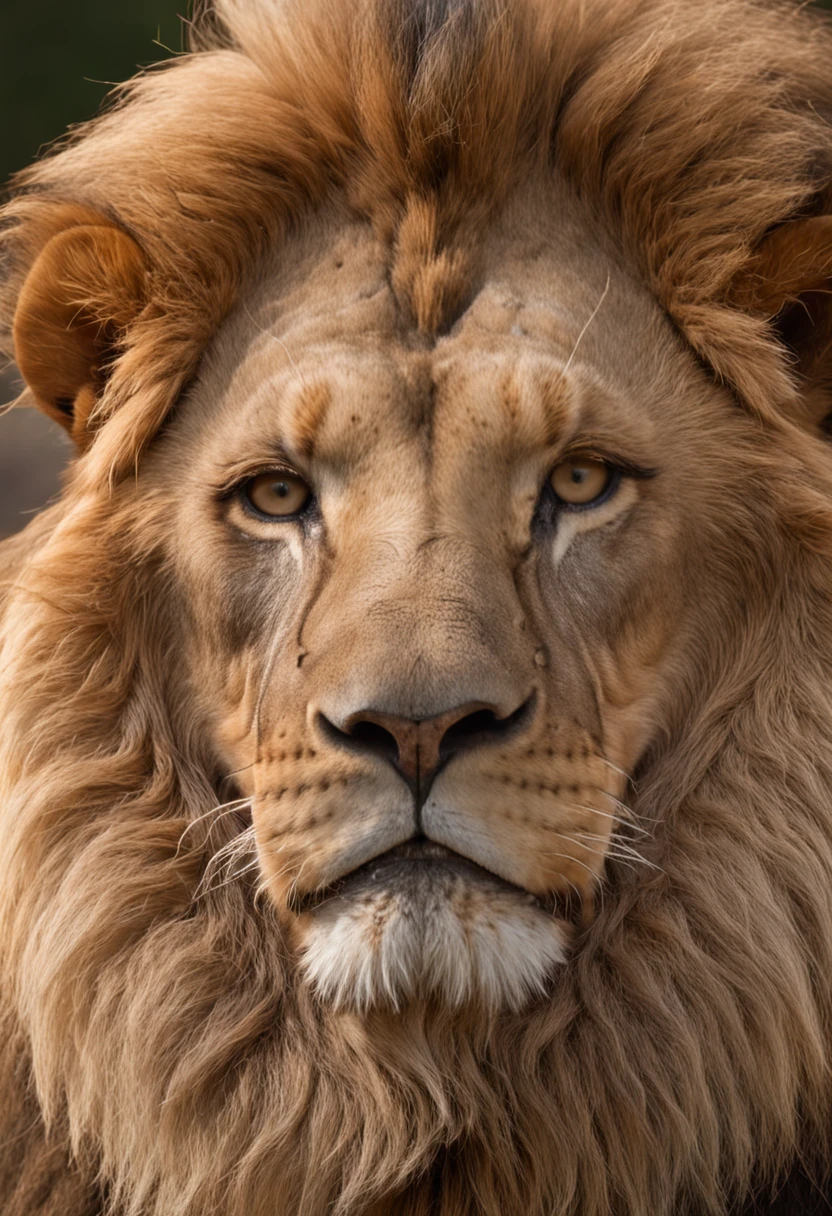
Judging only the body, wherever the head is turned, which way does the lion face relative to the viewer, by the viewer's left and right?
facing the viewer
